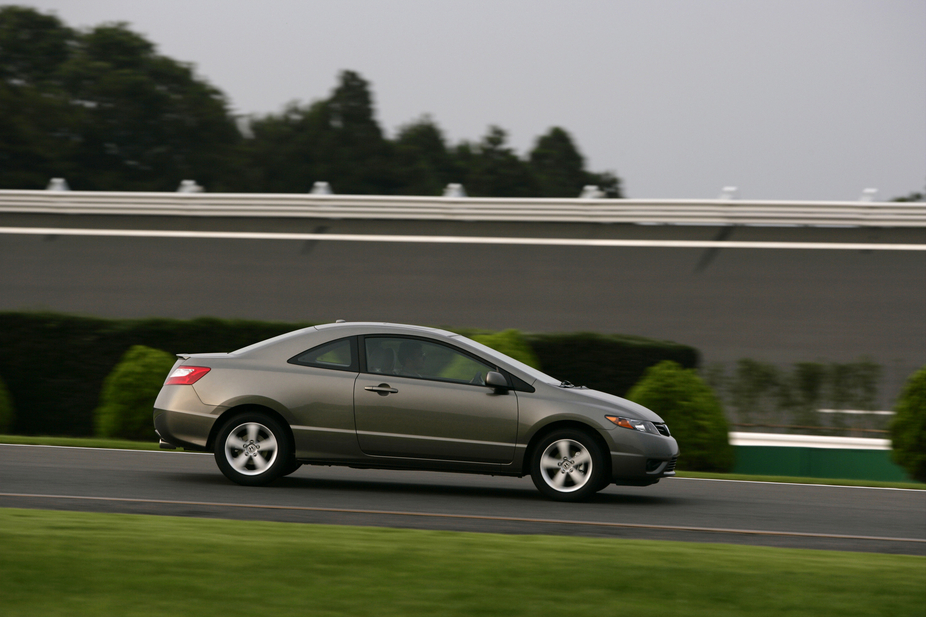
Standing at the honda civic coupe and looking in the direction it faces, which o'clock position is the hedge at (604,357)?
The hedge is roughly at 10 o'clock from the honda civic coupe.

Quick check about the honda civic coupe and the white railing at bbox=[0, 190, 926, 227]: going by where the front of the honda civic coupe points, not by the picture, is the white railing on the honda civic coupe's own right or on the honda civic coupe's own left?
on the honda civic coupe's own left

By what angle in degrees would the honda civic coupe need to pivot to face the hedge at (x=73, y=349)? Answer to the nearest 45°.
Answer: approximately 135° to its left

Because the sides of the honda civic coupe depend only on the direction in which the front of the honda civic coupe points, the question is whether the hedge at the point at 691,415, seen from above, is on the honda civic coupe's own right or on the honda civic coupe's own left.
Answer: on the honda civic coupe's own left

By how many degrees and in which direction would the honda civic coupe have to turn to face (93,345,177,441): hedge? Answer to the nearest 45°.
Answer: approximately 135° to its left

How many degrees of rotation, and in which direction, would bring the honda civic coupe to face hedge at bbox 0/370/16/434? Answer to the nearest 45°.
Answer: approximately 135° to its left

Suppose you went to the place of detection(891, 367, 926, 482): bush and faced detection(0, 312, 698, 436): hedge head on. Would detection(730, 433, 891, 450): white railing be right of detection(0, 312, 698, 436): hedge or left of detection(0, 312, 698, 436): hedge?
right

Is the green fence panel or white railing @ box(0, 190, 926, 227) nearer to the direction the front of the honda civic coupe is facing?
the green fence panel

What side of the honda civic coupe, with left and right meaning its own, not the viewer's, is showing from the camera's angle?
right
